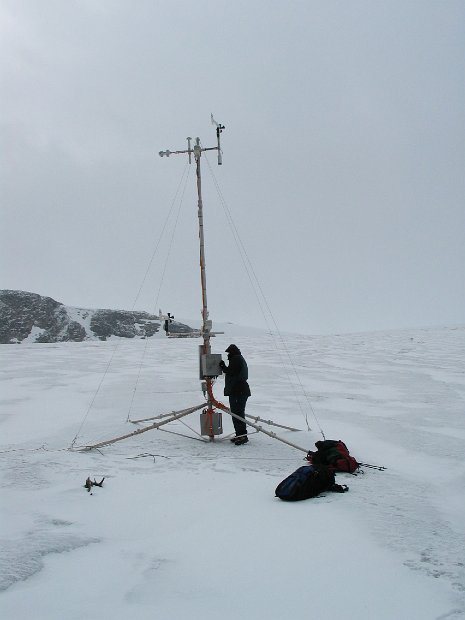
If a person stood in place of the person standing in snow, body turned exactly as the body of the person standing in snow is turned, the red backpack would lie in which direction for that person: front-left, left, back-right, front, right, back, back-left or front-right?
back-left

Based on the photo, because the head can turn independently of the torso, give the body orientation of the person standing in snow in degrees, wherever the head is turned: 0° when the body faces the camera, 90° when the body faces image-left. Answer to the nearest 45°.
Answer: approximately 90°

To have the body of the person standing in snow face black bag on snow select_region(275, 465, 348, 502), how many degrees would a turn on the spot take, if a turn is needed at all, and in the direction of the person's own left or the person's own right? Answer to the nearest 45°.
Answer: approximately 90° to the person's own left
